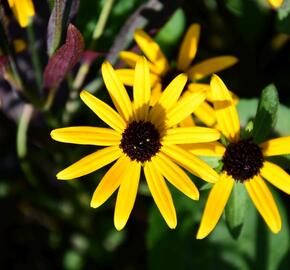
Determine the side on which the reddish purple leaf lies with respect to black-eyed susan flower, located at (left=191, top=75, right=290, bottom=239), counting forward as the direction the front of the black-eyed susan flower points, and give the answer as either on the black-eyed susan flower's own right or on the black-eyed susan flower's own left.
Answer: on the black-eyed susan flower's own right

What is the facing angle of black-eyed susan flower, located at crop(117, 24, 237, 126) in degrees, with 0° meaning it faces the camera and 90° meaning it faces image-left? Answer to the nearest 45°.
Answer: approximately 0°
